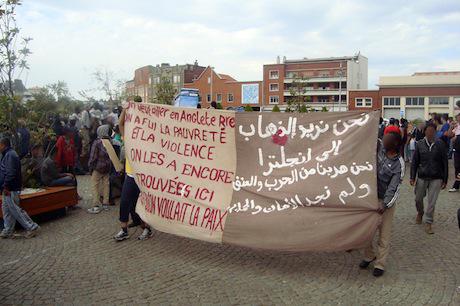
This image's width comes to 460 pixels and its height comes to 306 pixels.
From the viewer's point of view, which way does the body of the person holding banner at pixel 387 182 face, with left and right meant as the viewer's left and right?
facing the viewer and to the left of the viewer

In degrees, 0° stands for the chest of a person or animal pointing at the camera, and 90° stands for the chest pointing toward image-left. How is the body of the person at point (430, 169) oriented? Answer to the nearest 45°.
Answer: approximately 0°

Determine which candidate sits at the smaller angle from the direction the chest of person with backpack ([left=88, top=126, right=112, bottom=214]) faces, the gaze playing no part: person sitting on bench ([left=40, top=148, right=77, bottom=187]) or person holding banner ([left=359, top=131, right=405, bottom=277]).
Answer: the person sitting on bench

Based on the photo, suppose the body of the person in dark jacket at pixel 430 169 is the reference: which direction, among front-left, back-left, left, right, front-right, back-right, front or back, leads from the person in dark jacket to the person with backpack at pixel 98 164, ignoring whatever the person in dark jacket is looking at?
right

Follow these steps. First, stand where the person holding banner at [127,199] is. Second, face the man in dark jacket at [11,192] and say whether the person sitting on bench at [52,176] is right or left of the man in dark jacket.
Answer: right

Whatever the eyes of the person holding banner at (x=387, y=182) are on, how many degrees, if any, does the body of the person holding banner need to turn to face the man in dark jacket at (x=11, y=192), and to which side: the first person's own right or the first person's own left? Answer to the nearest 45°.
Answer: approximately 45° to the first person's own right
